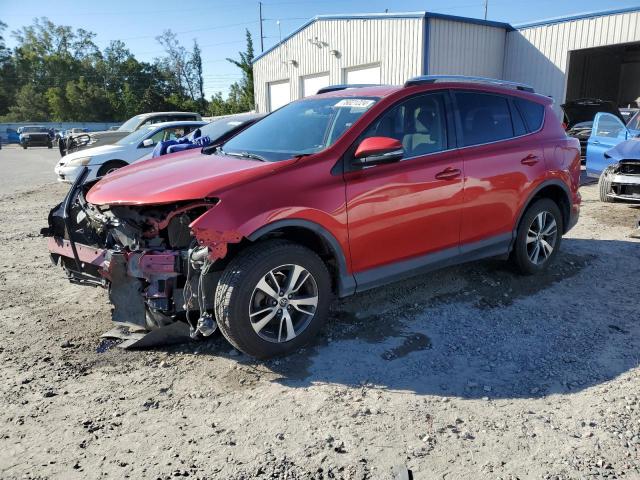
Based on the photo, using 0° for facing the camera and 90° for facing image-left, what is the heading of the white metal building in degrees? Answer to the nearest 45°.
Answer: approximately 45°

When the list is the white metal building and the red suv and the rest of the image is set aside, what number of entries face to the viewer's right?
0

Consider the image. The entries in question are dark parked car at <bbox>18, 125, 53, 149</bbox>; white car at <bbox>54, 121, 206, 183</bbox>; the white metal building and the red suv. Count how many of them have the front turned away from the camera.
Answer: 0

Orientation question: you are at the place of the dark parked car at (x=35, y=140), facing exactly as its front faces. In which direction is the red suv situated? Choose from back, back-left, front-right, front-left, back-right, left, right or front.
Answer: front

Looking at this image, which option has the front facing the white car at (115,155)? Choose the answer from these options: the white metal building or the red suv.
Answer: the white metal building

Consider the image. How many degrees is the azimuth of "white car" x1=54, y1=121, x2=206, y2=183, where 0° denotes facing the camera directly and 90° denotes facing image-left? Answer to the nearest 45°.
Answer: approximately 45°

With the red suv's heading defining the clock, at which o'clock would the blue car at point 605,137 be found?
The blue car is roughly at 6 o'clock from the red suv.

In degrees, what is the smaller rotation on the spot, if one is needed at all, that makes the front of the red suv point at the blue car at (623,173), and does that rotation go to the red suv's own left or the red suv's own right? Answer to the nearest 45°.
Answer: approximately 180°

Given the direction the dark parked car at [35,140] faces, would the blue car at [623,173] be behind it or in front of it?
in front

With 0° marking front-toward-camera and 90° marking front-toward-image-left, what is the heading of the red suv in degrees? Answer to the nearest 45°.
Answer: approximately 45°

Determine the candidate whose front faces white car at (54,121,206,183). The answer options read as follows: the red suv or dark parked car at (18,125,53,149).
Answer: the dark parked car

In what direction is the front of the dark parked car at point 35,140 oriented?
toward the camera

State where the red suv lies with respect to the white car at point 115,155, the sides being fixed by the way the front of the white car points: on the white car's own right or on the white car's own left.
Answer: on the white car's own left

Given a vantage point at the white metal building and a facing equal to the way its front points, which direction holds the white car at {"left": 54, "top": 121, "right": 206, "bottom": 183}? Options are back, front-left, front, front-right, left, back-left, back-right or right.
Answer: front

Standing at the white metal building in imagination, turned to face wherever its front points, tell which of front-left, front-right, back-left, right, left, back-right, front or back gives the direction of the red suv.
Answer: front-left

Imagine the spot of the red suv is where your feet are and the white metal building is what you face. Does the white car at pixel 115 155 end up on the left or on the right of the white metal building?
left

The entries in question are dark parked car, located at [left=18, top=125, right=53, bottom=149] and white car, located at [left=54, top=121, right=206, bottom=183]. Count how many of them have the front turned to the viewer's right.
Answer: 0
